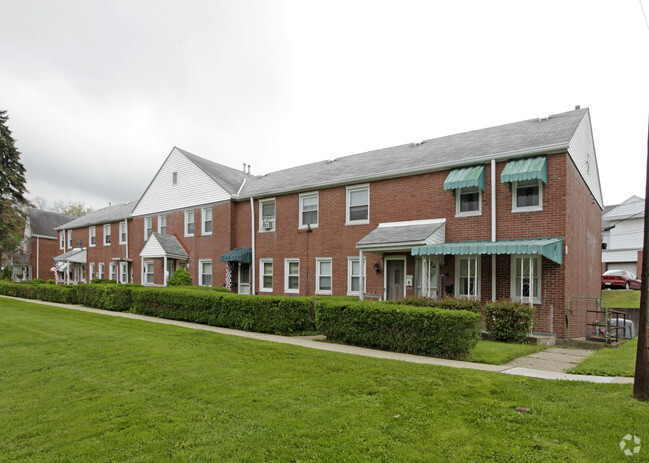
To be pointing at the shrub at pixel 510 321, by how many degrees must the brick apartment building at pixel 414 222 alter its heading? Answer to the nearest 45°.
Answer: approximately 45° to its left

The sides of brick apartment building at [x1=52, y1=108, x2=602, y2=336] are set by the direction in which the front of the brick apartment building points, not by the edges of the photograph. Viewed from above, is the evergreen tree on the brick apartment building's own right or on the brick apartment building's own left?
on the brick apartment building's own right

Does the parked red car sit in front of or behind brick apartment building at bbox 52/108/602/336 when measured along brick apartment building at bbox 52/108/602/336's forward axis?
behind

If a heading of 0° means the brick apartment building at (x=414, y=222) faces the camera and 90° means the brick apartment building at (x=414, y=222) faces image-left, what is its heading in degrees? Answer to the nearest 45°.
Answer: approximately 45°

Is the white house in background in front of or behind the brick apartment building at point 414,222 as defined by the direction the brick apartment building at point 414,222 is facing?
behind
